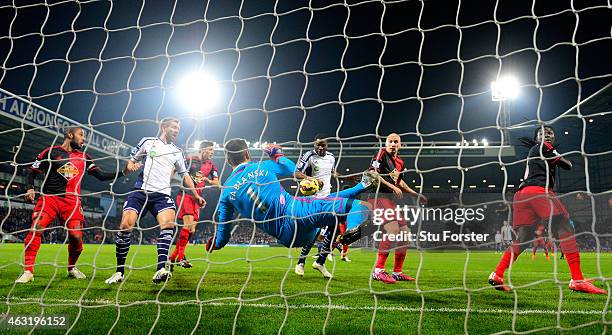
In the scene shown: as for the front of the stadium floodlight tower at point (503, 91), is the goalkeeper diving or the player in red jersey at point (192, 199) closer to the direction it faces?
the goalkeeper diving

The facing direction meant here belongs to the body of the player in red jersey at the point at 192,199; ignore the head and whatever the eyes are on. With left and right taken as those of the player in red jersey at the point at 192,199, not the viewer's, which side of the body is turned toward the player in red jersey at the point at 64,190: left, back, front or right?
right

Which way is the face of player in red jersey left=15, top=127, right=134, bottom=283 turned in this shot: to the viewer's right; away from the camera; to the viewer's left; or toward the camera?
to the viewer's right

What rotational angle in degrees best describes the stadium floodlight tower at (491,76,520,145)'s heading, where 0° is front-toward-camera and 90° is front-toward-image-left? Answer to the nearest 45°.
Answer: approximately 0°

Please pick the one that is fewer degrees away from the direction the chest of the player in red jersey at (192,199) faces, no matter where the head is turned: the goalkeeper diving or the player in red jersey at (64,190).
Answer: the goalkeeper diving
